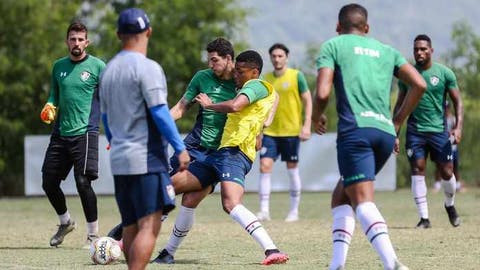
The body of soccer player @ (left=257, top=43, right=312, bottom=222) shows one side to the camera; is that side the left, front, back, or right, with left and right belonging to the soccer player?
front

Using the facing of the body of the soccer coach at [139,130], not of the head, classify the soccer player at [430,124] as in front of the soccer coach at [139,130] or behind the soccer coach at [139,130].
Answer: in front

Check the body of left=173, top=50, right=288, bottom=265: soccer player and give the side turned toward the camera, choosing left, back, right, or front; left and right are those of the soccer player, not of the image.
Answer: left

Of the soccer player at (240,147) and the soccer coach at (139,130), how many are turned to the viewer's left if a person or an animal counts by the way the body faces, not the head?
1

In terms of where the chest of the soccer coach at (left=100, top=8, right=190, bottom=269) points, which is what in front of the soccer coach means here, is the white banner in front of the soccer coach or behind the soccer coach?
in front

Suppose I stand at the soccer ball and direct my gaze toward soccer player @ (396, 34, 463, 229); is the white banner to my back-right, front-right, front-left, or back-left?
front-left

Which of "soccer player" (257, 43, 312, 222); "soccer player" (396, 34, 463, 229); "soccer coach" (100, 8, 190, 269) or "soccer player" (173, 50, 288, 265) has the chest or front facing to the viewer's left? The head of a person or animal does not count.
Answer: "soccer player" (173, 50, 288, 265)

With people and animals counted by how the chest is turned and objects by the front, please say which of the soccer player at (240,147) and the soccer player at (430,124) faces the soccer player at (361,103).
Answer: the soccer player at (430,124)

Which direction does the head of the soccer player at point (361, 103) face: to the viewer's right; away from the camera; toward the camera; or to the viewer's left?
away from the camera

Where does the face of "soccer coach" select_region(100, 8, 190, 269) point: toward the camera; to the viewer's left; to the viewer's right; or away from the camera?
away from the camera

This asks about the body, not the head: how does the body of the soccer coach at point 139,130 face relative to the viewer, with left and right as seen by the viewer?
facing away from the viewer and to the right of the viewer

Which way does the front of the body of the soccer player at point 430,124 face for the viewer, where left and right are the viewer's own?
facing the viewer

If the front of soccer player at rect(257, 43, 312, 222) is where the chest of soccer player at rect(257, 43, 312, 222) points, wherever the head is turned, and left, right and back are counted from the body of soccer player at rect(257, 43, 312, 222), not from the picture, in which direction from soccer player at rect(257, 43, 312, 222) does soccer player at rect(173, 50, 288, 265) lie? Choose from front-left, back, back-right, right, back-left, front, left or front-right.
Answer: front
